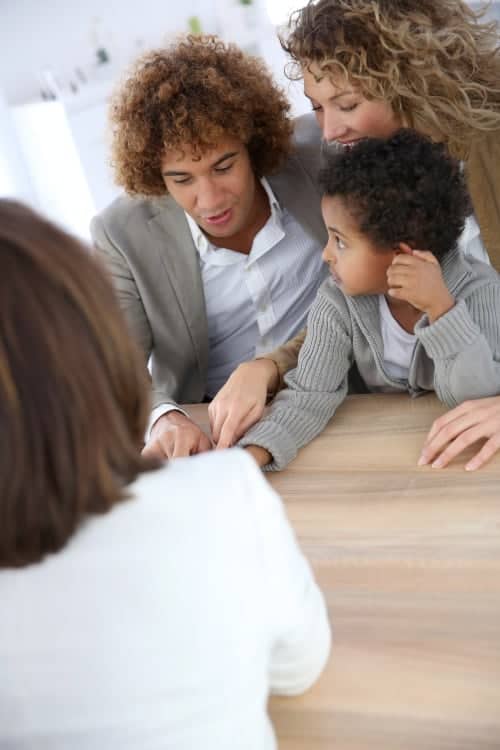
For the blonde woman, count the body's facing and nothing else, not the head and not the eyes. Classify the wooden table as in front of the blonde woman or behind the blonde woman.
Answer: in front

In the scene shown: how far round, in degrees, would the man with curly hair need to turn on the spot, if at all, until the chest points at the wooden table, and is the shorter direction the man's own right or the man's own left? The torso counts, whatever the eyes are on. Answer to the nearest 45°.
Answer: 0° — they already face it

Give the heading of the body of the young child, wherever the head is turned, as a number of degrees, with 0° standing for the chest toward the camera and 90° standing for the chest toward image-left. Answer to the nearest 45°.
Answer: approximately 45°

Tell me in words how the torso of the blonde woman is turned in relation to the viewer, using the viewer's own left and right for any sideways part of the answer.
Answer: facing the viewer and to the left of the viewer

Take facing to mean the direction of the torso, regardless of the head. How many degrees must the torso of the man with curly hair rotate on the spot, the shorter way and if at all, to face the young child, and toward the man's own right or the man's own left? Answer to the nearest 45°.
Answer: approximately 45° to the man's own left

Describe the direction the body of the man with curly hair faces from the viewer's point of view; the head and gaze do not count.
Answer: toward the camera

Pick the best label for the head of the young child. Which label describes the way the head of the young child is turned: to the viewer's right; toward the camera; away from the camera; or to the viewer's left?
to the viewer's left

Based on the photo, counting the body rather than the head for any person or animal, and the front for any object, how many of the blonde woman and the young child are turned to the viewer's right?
0
